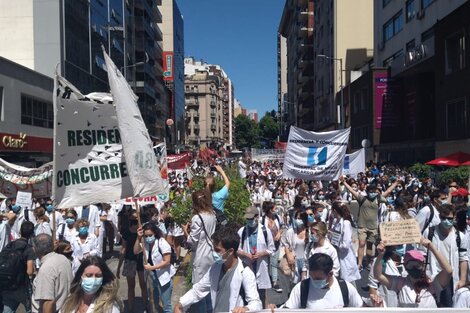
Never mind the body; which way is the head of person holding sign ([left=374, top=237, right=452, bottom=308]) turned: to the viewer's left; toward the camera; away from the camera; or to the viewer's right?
toward the camera

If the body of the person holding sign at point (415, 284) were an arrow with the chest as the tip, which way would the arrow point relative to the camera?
toward the camera

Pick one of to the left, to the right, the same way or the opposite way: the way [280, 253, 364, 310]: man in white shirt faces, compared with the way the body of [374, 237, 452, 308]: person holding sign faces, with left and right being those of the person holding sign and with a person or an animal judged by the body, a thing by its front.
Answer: the same way

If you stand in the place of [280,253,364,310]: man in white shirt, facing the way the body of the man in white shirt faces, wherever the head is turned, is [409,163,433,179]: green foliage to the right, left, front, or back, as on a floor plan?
back

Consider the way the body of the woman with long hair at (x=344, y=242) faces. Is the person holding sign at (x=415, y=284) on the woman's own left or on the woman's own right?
on the woman's own left

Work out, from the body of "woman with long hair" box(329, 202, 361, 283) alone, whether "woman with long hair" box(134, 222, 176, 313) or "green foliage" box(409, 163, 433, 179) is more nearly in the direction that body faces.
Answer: the woman with long hair

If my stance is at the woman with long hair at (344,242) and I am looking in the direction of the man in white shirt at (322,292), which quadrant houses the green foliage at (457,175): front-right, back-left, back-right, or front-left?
back-left

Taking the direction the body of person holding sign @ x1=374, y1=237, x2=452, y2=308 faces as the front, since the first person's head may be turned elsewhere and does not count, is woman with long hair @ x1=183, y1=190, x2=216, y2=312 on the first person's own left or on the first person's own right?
on the first person's own right

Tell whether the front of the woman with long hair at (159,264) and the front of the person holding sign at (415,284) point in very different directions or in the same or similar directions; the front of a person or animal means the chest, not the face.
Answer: same or similar directions

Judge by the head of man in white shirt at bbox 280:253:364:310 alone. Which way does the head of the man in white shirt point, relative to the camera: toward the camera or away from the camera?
toward the camera

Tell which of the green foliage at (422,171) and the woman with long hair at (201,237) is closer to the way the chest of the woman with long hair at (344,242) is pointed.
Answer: the woman with long hair

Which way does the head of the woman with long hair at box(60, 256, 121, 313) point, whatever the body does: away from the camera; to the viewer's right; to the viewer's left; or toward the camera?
toward the camera
